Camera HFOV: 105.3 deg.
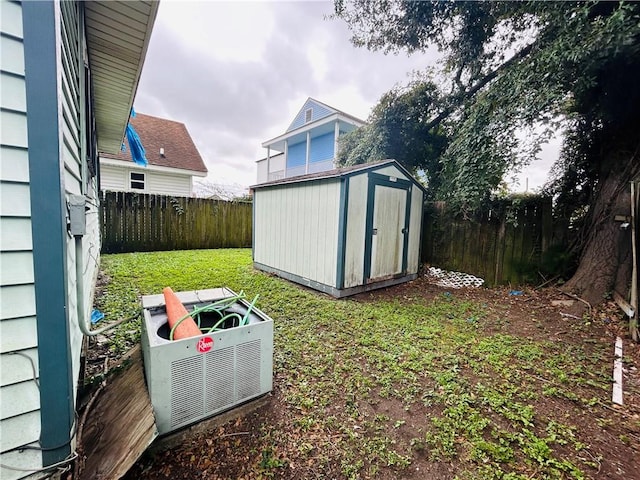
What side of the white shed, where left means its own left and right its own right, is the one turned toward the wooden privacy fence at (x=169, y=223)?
back

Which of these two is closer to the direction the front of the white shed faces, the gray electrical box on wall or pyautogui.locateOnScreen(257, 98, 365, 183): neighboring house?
the gray electrical box on wall

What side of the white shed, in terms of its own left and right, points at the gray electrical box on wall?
right

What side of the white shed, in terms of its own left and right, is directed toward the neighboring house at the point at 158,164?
back

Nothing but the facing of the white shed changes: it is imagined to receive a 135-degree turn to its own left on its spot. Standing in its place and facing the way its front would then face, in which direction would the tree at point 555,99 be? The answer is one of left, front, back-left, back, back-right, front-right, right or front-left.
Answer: right

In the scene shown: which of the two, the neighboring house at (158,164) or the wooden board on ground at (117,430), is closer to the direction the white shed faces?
the wooden board on ground

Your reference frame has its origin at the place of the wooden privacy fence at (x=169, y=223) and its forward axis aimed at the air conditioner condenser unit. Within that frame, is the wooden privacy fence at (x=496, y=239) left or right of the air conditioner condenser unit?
left

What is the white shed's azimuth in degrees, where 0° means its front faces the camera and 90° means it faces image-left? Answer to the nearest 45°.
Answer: approximately 315°

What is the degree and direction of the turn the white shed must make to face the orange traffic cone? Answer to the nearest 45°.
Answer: approximately 45° to its right

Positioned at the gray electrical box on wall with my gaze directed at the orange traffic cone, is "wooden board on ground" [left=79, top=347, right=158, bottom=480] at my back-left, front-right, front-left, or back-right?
front-right

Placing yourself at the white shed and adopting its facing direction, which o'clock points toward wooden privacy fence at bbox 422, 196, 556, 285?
The wooden privacy fence is roughly at 10 o'clock from the white shed.
